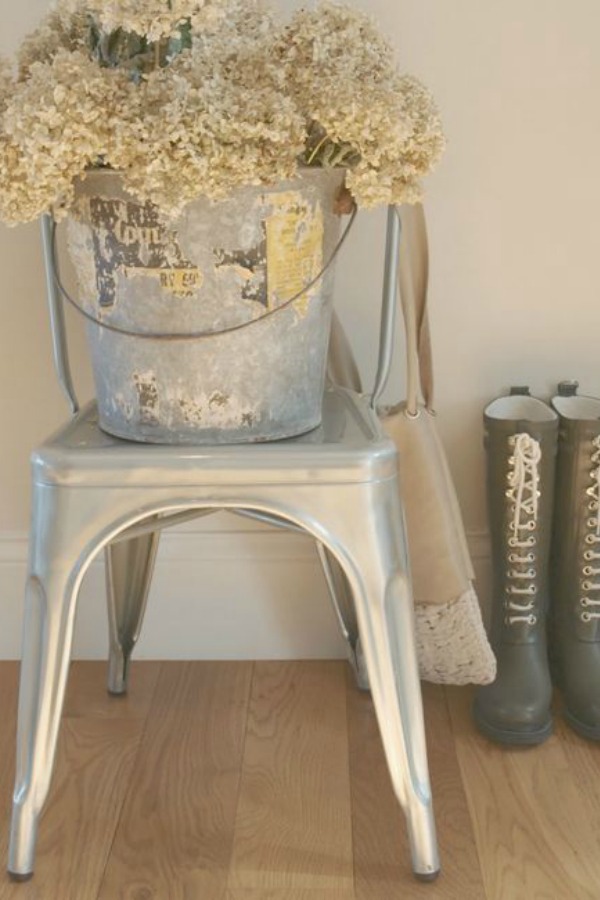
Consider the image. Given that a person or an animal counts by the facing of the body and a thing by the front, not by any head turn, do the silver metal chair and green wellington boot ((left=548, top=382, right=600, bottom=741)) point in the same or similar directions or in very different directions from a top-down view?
same or similar directions

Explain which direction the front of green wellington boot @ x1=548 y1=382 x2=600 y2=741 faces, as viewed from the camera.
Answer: facing the viewer and to the right of the viewer

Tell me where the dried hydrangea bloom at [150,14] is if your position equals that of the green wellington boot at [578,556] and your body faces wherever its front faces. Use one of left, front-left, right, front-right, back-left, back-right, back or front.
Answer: right

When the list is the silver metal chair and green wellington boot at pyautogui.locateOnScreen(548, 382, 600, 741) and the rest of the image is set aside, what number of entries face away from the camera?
0

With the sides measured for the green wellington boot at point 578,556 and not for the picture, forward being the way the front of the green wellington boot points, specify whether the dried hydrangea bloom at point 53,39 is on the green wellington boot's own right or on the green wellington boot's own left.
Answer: on the green wellington boot's own right

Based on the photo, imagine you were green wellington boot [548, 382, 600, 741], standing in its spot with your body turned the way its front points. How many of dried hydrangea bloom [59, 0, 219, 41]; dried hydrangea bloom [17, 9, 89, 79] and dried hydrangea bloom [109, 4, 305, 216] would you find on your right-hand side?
3

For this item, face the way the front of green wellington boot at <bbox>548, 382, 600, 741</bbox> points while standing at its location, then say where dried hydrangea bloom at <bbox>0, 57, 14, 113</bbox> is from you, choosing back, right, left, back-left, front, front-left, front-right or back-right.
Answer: right

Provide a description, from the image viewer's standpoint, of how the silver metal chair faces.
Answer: facing the viewer
